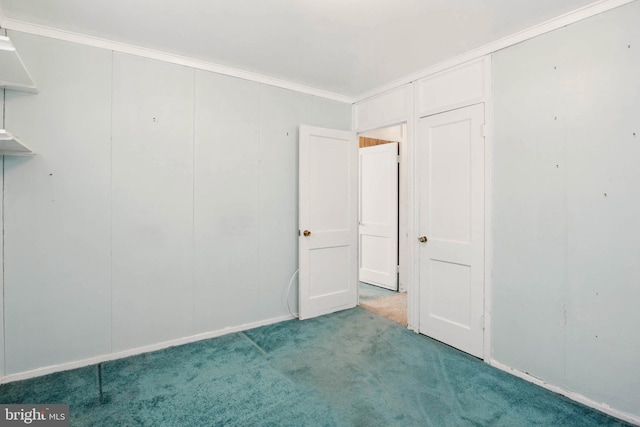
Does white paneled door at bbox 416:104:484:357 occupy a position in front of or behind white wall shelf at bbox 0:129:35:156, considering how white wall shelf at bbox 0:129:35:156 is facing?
in front

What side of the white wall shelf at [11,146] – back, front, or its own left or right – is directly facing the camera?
right

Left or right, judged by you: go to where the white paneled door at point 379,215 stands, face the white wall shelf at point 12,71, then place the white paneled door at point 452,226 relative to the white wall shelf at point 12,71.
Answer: left

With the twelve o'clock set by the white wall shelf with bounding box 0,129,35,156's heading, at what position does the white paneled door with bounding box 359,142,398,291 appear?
The white paneled door is roughly at 12 o'clock from the white wall shelf.

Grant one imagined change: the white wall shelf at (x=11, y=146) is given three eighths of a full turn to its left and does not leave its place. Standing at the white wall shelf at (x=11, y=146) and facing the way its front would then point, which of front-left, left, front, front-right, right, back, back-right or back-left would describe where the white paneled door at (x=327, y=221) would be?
back-right

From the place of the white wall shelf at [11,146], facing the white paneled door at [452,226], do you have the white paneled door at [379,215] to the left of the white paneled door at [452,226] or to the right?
left
